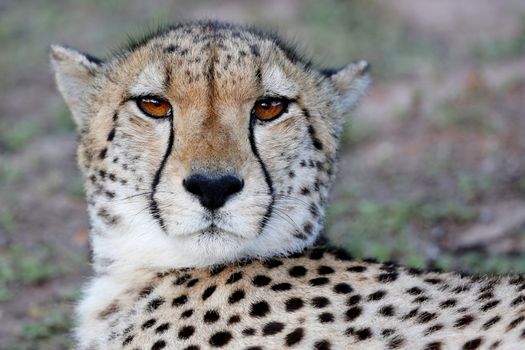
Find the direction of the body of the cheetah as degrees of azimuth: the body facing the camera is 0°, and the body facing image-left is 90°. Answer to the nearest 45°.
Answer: approximately 90°
